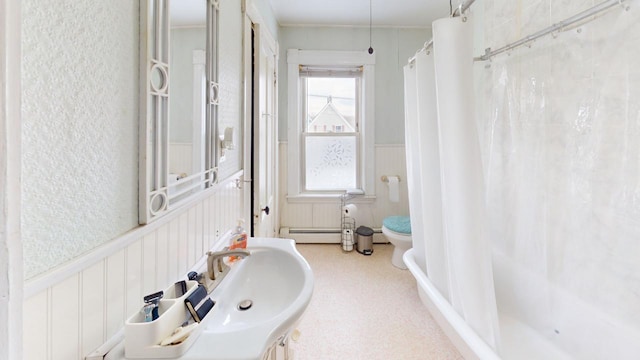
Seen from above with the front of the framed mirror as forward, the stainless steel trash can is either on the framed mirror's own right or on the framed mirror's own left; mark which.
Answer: on the framed mirror's own left

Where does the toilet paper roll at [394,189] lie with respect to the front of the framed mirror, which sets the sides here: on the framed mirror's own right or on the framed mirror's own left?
on the framed mirror's own left

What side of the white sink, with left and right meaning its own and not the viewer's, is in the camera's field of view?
right

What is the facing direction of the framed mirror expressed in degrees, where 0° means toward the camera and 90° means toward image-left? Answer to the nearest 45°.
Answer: approximately 315°

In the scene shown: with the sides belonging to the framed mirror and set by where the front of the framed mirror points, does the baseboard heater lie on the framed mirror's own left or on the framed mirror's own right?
on the framed mirror's own left

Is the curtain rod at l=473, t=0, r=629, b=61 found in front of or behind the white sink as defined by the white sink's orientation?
in front

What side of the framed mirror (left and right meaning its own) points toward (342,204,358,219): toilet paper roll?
left

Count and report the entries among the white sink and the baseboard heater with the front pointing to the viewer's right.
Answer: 1
